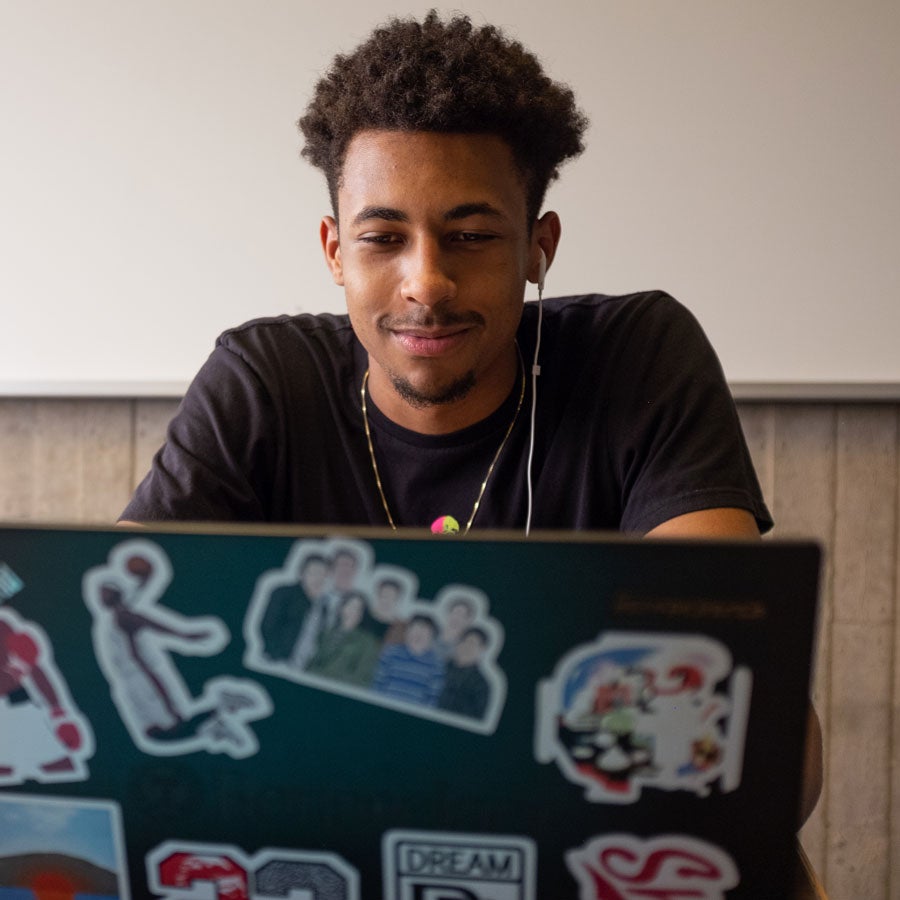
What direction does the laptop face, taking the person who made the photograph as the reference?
facing away from the viewer

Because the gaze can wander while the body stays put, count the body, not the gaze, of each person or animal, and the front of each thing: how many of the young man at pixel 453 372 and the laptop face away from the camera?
1

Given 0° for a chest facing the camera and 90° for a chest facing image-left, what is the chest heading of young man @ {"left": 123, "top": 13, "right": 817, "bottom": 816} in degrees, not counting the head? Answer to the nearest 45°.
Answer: approximately 0°

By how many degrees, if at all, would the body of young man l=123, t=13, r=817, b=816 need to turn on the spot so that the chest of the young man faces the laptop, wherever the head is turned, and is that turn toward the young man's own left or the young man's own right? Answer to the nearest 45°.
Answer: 0° — they already face it

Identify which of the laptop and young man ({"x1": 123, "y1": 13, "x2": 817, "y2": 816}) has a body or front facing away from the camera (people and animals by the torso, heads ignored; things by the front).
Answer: the laptop

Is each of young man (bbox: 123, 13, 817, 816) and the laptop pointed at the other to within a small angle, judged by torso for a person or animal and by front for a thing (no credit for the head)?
yes

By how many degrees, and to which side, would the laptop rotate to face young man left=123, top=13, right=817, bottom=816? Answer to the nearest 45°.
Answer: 0° — it already faces them

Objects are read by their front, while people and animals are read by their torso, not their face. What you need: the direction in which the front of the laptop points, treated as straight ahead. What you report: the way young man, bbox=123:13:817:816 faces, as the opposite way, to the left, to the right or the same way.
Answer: the opposite way
